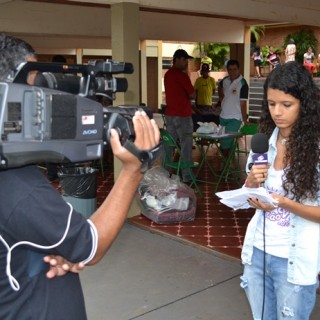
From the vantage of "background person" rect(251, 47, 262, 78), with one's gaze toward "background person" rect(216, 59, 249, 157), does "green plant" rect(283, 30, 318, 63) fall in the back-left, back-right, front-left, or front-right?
back-left

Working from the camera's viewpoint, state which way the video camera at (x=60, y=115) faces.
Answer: facing to the right of the viewer

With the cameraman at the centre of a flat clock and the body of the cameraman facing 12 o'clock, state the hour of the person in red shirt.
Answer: The person in red shirt is roughly at 11 o'clock from the cameraman.

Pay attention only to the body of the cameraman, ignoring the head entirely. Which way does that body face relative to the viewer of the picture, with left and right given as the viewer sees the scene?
facing away from the viewer and to the right of the viewer

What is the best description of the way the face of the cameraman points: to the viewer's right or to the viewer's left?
to the viewer's right

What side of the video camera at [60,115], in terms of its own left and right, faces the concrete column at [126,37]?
left
